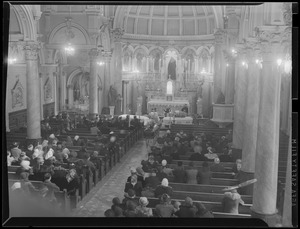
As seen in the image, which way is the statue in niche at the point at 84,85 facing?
toward the camera

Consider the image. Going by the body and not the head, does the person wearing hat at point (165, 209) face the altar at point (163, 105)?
yes

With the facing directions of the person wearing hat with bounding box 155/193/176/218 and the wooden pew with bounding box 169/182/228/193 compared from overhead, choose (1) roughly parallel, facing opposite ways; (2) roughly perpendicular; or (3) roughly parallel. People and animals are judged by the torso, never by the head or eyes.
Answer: roughly parallel

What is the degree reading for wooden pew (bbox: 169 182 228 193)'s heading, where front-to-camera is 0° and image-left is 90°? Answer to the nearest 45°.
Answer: approximately 180°

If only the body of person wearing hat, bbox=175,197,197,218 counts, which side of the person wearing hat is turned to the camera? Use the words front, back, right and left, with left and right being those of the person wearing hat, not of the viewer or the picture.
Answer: back

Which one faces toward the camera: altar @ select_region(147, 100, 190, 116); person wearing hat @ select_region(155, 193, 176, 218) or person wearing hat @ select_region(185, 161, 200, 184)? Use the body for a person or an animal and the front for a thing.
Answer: the altar

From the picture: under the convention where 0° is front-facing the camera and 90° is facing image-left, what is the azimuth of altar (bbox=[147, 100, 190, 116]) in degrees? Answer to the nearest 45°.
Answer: approximately 0°

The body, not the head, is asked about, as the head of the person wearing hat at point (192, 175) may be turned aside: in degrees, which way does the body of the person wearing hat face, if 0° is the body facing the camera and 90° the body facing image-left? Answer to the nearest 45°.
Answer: approximately 180°

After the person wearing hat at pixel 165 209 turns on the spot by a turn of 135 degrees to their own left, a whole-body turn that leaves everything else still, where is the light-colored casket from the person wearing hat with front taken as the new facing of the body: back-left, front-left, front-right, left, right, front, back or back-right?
back-right

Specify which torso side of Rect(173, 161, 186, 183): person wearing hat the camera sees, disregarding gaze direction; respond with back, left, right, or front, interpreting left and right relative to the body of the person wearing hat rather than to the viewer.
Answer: back

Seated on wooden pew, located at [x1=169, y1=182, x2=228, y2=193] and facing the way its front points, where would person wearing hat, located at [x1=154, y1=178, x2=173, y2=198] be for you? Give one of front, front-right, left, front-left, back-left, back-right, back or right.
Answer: back-left

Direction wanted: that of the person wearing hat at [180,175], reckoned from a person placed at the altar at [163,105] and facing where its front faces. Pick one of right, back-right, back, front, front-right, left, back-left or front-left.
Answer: front

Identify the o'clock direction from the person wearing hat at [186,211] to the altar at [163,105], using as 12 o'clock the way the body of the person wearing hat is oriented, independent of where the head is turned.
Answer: The altar is roughly at 12 o'clock from the person wearing hat.

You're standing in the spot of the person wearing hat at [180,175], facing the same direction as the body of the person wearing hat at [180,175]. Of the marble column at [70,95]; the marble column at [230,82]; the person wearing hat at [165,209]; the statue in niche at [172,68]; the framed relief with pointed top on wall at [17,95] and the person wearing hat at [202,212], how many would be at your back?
2

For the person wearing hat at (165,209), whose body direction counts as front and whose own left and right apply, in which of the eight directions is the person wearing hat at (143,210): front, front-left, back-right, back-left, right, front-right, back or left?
left

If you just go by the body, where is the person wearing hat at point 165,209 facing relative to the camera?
away from the camera

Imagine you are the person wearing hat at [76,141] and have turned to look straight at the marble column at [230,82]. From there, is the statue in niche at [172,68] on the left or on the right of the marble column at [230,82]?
left

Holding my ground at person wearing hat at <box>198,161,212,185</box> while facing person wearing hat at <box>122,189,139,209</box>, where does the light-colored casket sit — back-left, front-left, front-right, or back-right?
back-right

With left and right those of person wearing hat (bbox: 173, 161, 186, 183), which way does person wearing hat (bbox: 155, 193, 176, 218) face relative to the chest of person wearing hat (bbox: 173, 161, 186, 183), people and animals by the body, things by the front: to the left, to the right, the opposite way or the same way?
the same way

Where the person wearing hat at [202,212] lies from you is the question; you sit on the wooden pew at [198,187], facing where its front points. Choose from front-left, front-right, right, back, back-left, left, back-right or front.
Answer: back
